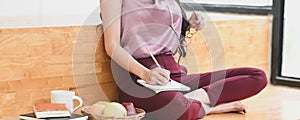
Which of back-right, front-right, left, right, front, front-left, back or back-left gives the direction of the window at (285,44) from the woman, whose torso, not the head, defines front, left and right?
left

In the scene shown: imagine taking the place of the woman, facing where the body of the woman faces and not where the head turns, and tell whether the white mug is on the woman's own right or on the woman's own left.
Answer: on the woman's own right

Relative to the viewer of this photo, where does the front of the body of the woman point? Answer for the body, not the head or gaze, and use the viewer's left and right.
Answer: facing the viewer and to the right of the viewer

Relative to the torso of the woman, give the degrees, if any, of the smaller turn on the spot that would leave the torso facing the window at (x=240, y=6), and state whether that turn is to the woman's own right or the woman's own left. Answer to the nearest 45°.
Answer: approximately 90° to the woman's own left
